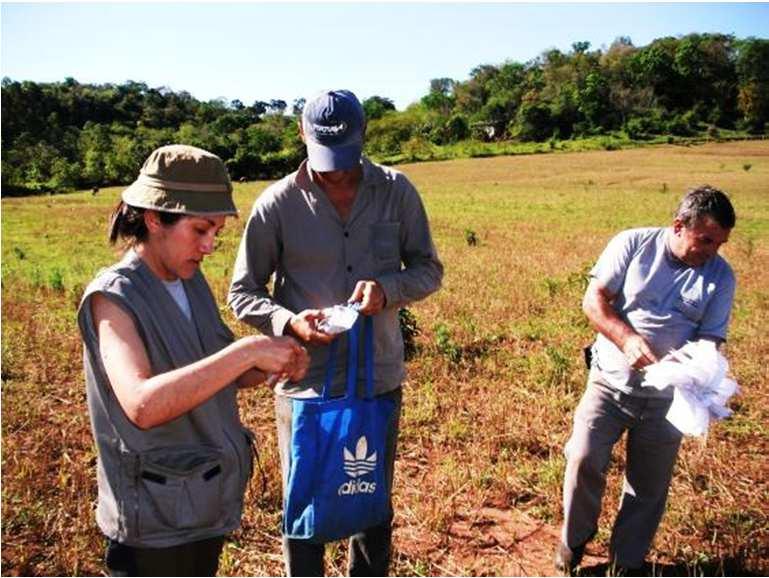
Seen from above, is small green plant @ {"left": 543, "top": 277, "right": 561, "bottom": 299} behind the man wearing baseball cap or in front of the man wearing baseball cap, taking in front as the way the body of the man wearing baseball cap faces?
behind

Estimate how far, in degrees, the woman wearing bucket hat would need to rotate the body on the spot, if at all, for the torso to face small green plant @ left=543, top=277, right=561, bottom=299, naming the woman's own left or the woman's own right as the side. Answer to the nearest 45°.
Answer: approximately 90° to the woman's own left

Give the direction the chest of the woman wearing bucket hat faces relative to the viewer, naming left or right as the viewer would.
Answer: facing the viewer and to the right of the viewer

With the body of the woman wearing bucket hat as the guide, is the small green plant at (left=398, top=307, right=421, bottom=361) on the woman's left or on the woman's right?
on the woman's left

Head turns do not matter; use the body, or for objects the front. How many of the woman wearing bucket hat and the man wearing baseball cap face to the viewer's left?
0

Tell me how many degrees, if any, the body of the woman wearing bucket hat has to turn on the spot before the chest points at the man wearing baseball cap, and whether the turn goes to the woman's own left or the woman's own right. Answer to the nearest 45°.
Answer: approximately 90° to the woman's own left

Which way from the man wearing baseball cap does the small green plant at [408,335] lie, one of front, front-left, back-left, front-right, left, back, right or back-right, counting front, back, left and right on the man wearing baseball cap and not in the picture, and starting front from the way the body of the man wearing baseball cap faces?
back
